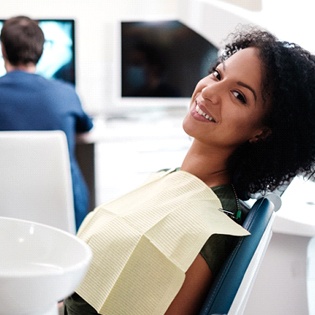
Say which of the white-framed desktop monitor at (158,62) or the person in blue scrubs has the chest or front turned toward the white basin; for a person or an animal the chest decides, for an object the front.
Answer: the white-framed desktop monitor

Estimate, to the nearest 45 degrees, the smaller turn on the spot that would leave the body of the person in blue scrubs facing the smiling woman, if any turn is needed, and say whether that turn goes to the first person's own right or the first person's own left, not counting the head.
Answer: approximately 180°

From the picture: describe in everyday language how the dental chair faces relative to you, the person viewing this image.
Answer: facing to the left of the viewer

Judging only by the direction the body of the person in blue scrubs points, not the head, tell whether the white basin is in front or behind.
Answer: behind

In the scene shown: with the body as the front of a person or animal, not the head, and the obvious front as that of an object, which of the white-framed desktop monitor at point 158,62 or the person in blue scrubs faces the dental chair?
the white-framed desktop monitor

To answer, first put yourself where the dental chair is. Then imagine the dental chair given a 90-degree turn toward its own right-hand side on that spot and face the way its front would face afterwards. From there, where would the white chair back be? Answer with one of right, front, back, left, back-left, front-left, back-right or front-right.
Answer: front-left

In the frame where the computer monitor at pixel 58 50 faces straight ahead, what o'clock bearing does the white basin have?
The white basin is roughly at 12 o'clock from the computer monitor.

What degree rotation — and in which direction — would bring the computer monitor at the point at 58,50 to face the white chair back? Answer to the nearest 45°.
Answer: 0° — it already faces it

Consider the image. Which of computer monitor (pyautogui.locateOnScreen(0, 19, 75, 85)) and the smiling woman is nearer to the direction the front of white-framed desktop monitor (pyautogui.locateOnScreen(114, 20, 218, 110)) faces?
the smiling woman

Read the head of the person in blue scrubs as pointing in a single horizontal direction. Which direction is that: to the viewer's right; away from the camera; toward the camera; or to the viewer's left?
away from the camera

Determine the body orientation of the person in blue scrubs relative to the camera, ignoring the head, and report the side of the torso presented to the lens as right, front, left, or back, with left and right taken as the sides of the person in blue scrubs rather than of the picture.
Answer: back

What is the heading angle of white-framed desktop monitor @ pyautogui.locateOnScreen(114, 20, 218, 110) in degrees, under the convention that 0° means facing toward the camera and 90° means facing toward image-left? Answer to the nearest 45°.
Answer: approximately 0°

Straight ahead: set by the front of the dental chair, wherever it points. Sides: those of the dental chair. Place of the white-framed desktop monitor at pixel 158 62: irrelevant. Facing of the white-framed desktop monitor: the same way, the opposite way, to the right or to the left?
to the left

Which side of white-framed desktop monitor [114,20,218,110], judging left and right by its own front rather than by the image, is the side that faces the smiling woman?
front

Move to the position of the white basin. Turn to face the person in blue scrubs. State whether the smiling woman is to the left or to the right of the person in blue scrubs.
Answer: right
